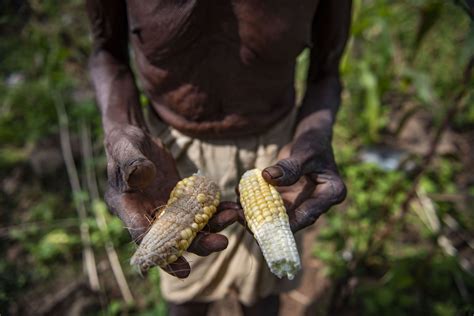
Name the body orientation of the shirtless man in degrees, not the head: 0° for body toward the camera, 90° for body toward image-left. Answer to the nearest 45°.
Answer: approximately 0°
